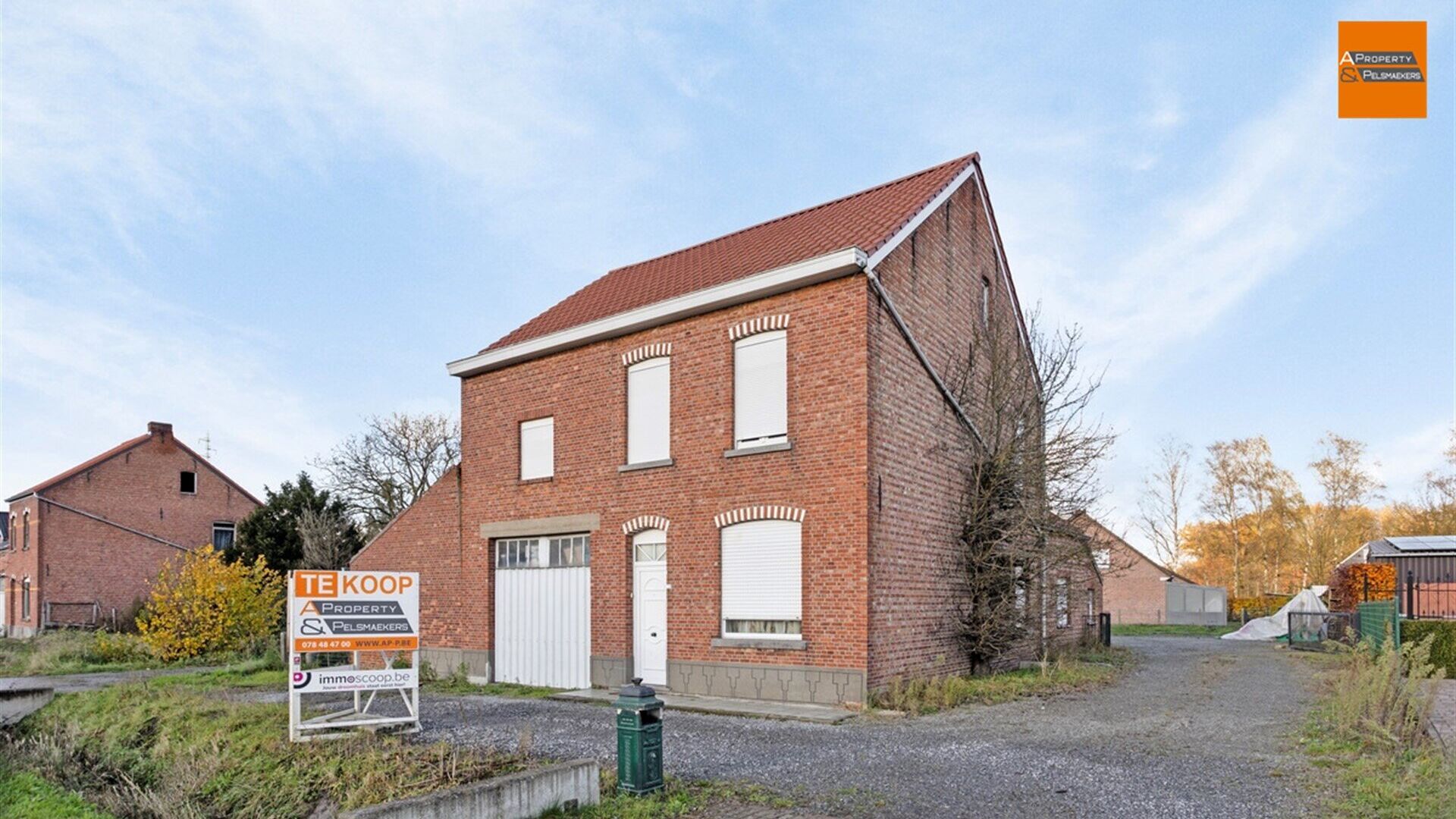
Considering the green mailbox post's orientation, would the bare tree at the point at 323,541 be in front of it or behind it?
behind

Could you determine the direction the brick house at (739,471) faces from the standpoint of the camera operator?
facing the viewer and to the left of the viewer

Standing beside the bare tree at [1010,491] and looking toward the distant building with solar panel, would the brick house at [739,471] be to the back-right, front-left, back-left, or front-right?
back-left

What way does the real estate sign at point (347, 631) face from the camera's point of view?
toward the camera

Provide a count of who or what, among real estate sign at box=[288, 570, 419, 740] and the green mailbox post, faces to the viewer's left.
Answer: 0

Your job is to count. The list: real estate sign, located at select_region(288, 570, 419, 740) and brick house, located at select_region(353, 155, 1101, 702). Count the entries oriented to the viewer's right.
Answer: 0
